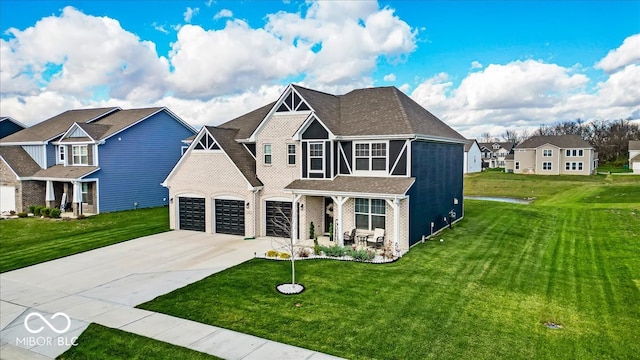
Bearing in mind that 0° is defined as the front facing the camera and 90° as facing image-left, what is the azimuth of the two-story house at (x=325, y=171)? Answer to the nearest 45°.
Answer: approximately 45°

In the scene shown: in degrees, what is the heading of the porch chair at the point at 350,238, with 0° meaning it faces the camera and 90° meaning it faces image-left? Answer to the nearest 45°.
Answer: approximately 45°

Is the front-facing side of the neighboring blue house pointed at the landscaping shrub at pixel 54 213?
yes

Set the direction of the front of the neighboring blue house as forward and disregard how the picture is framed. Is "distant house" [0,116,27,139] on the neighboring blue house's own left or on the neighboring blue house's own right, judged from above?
on the neighboring blue house's own right

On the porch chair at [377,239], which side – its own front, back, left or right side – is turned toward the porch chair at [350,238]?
right

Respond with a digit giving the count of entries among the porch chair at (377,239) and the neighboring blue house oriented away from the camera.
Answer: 0

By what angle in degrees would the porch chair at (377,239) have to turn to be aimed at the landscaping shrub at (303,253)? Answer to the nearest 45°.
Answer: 0° — it already faces it

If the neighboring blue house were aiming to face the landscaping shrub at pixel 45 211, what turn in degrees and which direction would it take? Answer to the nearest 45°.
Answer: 0° — it already faces it
